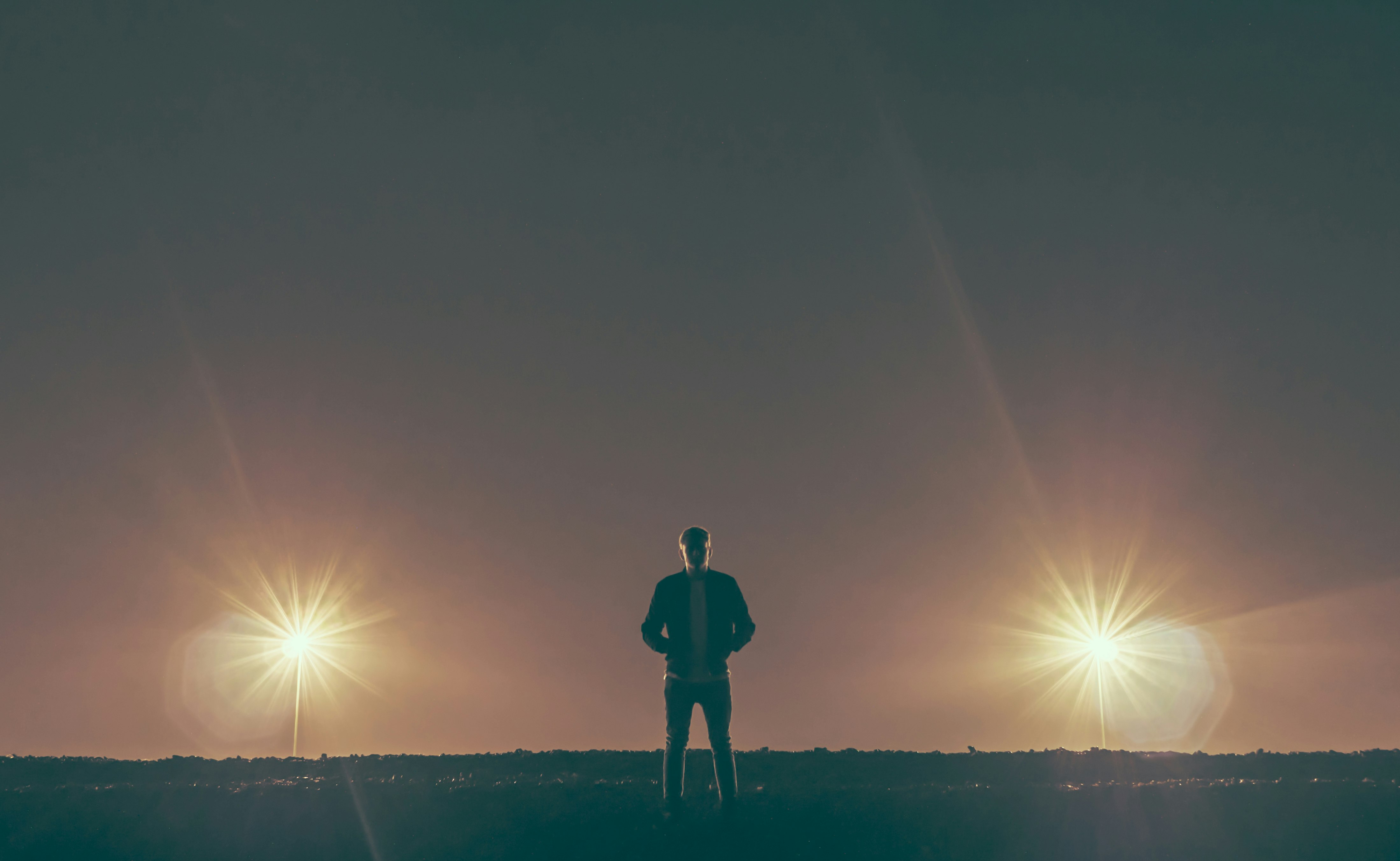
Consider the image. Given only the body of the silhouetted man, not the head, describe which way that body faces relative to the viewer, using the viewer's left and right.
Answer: facing the viewer
